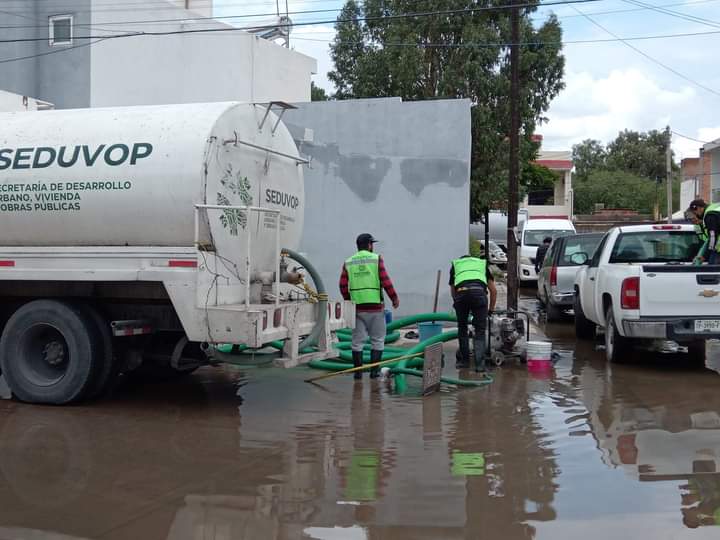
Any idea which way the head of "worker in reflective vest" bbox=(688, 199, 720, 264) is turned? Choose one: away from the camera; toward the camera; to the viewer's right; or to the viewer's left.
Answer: to the viewer's left

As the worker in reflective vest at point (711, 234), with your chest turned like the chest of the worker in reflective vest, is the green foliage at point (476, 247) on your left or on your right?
on your right

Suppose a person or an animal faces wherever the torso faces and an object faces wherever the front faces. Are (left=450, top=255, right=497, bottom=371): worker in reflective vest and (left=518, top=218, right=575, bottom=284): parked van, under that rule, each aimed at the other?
yes

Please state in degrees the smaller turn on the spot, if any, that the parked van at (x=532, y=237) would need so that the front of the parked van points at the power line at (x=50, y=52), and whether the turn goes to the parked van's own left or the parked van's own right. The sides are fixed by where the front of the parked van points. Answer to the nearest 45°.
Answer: approximately 90° to the parked van's own right

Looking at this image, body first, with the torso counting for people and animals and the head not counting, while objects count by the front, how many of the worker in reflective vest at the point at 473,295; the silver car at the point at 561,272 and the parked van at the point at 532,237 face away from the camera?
2

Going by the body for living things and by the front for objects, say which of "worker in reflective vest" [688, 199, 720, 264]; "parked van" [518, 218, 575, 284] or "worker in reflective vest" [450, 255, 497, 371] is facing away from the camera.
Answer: "worker in reflective vest" [450, 255, 497, 371]

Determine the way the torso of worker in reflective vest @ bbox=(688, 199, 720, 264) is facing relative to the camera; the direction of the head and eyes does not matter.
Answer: to the viewer's left

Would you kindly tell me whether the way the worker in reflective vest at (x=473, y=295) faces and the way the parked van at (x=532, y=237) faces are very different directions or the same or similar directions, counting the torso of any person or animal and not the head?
very different directions

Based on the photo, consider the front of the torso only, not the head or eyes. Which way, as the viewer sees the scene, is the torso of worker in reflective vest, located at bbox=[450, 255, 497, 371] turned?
away from the camera

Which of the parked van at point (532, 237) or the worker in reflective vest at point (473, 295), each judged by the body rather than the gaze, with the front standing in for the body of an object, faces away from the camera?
the worker in reflective vest

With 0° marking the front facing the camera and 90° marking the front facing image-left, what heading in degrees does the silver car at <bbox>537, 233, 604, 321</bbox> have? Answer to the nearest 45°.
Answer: approximately 180°

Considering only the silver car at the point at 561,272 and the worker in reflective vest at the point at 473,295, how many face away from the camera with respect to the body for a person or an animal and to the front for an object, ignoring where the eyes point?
2
